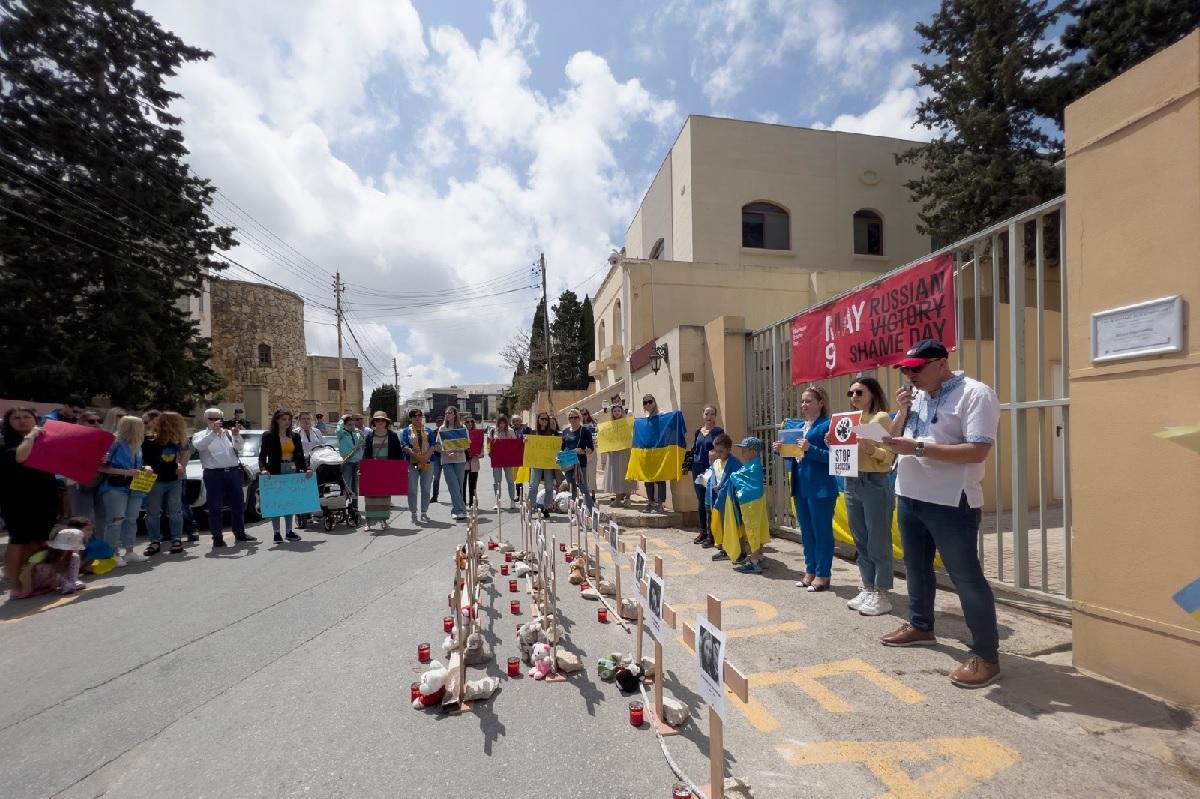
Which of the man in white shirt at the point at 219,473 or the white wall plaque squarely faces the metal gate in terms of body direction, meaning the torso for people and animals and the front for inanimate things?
the man in white shirt

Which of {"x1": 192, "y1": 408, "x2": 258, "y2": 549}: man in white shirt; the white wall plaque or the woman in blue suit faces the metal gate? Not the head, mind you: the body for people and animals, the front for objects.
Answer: the man in white shirt

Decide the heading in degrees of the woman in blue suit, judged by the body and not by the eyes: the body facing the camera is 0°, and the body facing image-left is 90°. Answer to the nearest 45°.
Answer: approximately 45°

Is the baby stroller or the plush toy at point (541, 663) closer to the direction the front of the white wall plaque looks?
the plush toy

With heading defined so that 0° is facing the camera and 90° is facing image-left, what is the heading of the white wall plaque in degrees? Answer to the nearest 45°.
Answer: approximately 45°

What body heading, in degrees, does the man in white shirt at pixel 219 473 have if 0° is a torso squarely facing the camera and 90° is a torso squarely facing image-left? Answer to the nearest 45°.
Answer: approximately 315°

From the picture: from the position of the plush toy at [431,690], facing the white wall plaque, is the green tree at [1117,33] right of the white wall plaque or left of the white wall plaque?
left

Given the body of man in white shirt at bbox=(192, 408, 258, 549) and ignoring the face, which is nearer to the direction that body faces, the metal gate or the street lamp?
the metal gate

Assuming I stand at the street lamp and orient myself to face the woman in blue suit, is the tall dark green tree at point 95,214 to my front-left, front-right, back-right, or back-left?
back-right
